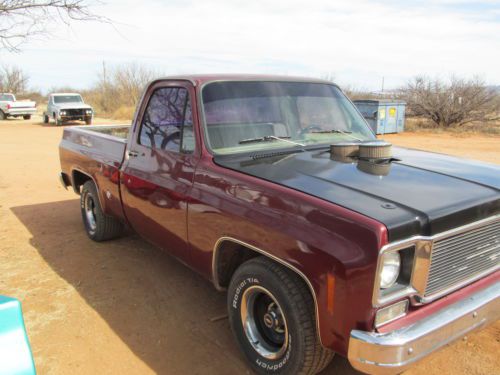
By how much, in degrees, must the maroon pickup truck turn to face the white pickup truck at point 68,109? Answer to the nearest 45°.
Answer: approximately 180°

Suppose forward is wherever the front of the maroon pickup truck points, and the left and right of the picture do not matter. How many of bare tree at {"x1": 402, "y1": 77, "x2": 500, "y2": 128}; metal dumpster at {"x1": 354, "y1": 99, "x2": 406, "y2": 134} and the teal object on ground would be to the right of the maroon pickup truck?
1

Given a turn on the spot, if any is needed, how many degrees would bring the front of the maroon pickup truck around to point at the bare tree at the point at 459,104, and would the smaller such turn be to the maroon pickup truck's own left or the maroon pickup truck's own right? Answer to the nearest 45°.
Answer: approximately 90° to the maroon pickup truck's own left

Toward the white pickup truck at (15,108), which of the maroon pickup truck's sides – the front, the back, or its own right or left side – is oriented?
back

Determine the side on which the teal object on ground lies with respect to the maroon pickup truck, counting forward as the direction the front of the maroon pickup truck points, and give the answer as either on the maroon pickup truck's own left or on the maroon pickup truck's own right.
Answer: on the maroon pickup truck's own right
